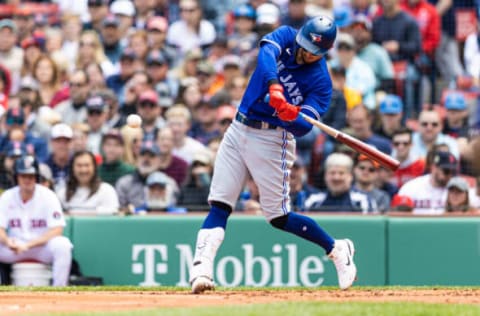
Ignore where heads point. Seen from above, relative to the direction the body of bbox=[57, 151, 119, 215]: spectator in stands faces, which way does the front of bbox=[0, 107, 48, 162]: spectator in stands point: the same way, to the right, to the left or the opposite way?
the same way

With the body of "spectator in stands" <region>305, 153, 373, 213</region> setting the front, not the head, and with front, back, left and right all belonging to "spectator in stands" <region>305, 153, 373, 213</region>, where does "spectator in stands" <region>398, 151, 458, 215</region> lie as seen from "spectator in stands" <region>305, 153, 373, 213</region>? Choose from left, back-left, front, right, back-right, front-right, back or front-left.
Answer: left

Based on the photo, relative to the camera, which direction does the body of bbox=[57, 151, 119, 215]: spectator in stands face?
toward the camera

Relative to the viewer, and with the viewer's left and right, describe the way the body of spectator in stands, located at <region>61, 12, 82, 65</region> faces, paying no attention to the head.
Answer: facing the viewer

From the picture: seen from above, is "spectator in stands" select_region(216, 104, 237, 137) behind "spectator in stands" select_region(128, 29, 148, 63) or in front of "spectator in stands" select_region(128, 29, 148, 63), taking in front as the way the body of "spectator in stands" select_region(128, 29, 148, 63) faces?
in front

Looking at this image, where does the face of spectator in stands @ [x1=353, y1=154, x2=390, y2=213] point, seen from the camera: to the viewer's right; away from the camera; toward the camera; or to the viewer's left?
toward the camera

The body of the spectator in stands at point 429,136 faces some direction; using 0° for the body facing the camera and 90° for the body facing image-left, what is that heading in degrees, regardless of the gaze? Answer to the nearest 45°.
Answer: approximately 0°

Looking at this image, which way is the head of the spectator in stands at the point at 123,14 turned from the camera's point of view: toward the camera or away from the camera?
toward the camera

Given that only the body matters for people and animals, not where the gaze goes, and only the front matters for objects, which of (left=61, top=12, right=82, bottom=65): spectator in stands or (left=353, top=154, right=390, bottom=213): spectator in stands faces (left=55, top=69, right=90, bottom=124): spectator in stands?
(left=61, top=12, right=82, bottom=65): spectator in stands

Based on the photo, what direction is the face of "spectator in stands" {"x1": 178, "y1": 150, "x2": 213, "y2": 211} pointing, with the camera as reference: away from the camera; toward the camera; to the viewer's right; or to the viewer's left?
toward the camera

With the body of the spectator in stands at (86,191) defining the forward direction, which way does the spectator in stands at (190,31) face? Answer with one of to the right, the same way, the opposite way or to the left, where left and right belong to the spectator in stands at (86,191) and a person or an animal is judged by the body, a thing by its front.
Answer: the same way

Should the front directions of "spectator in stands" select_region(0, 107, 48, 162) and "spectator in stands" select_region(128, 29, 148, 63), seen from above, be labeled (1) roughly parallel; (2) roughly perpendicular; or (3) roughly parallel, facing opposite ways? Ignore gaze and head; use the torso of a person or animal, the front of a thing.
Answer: roughly parallel

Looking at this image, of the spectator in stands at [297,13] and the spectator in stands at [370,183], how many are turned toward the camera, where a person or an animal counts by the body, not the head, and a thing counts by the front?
2

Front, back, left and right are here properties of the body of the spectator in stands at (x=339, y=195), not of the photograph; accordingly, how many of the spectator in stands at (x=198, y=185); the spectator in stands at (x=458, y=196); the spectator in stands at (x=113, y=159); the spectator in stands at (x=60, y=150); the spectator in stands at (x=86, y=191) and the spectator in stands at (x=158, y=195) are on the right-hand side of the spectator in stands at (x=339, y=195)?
5

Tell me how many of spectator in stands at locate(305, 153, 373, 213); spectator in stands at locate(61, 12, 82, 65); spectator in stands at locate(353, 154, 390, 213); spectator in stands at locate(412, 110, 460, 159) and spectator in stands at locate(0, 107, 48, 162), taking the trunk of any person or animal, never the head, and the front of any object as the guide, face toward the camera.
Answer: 5

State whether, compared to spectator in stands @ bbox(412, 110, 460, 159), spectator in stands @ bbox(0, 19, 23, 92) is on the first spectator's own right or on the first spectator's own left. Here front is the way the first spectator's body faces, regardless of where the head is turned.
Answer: on the first spectator's own right
